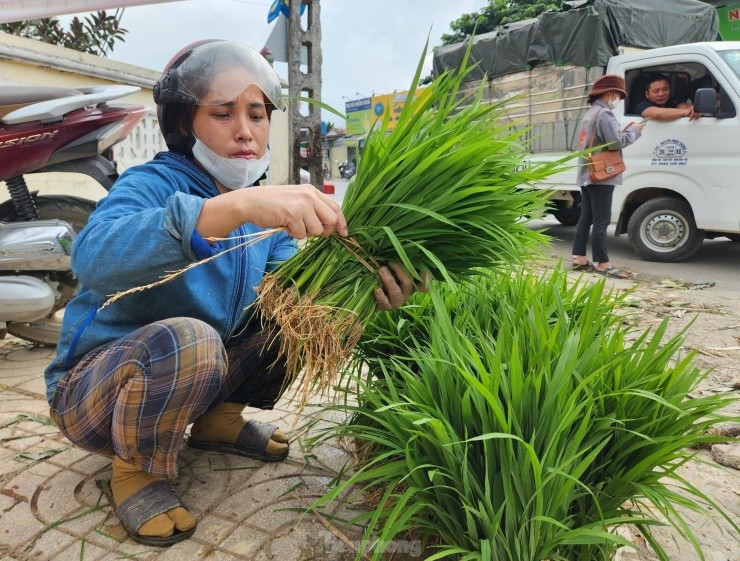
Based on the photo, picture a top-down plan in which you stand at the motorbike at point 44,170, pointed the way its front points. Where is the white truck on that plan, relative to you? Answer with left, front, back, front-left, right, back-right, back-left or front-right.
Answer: back

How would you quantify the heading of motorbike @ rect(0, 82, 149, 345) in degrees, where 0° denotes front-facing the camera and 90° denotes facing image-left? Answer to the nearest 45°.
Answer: approximately 90°
